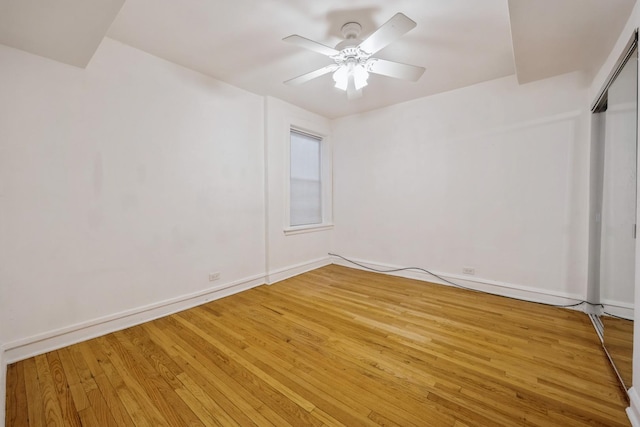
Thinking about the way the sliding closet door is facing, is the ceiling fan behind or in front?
in front

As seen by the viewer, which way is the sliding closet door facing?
to the viewer's left

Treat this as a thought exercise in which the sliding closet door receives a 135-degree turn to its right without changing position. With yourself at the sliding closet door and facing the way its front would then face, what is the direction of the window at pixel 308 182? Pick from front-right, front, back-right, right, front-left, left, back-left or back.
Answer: back-left
